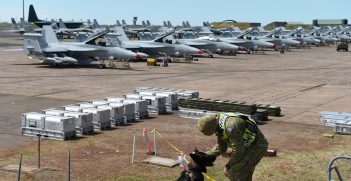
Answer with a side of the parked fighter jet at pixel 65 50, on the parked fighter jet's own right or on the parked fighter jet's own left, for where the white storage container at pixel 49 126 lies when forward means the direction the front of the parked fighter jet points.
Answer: on the parked fighter jet's own right

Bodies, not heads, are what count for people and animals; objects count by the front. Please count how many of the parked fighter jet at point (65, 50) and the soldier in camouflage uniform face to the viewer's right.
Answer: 1

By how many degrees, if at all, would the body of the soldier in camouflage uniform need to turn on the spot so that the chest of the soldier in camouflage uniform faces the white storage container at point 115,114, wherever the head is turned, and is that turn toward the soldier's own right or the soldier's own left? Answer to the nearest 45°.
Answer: approximately 45° to the soldier's own right

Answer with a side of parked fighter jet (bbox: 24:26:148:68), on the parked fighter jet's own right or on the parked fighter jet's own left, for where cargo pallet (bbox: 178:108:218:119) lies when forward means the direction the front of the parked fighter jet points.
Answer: on the parked fighter jet's own right

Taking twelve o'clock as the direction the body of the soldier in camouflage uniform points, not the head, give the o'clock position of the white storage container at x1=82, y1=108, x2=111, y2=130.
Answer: The white storage container is roughly at 2 o'clock from the soldier in camouflage uniform.

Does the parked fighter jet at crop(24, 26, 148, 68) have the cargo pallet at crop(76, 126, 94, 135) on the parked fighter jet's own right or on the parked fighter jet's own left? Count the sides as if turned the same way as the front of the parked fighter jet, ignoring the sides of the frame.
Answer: on the parked fighter jet's own right

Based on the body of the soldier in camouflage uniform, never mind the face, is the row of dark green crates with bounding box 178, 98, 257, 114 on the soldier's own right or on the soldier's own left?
on the soldier's own right

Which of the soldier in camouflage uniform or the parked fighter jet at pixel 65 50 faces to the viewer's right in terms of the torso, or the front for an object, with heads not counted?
the parked fighter jet

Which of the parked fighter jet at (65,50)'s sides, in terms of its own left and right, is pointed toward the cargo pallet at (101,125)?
right

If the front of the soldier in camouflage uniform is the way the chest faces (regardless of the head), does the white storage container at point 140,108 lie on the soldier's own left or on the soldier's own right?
on the soldier's own right

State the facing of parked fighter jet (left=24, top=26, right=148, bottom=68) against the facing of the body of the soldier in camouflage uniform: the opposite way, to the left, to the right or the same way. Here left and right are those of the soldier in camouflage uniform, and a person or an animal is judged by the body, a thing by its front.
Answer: the opposite way

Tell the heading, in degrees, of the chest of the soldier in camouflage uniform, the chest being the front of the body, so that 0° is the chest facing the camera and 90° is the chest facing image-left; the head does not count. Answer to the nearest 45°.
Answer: approximately 90°

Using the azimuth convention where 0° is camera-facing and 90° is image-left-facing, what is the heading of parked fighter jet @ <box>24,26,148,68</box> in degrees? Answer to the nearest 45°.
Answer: approximately 270°

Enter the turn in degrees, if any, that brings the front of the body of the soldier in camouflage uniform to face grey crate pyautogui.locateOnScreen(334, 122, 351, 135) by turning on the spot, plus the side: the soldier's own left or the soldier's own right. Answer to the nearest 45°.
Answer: approximately 90° to the soldier's own right

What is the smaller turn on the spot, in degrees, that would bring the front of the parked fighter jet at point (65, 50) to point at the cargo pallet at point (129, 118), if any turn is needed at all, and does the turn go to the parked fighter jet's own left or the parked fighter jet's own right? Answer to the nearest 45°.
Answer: approximately 90° to the parked fighter jet's own right

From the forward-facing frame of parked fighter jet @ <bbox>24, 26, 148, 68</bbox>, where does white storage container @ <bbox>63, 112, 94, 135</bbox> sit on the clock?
The white storage container is roughly at 3 o'clock from the parked fighter jet.
